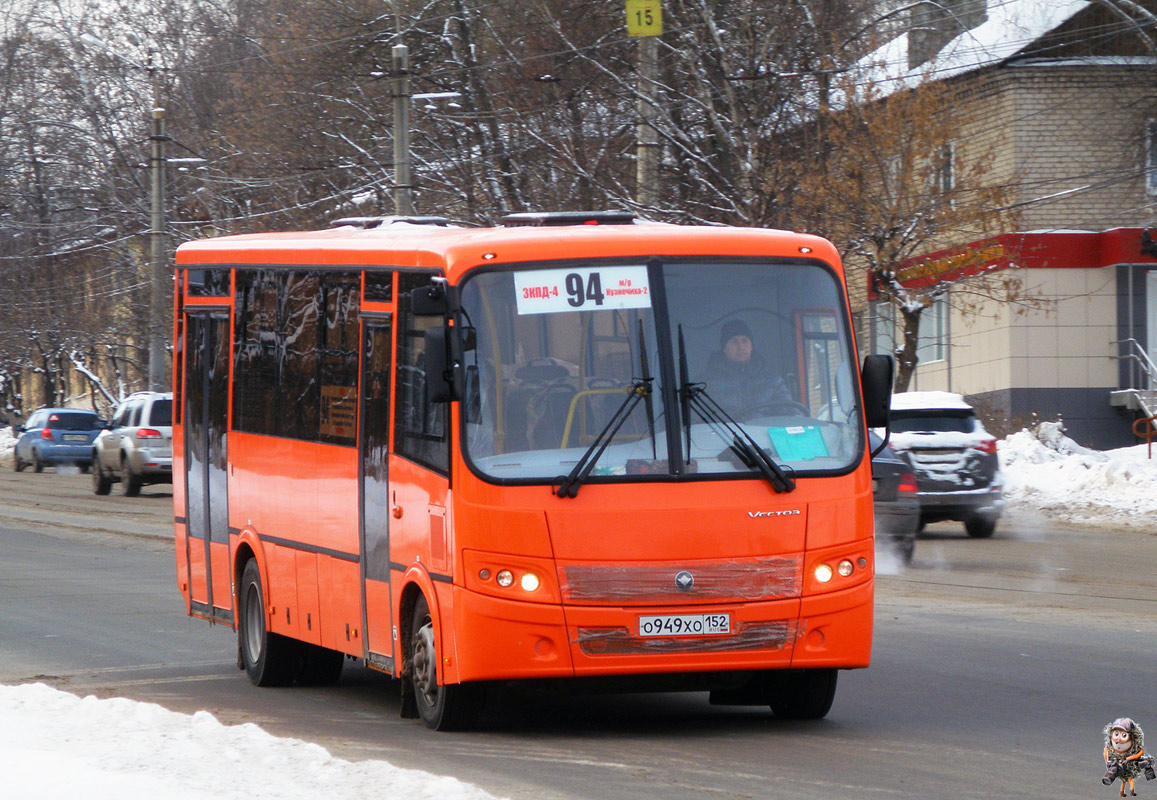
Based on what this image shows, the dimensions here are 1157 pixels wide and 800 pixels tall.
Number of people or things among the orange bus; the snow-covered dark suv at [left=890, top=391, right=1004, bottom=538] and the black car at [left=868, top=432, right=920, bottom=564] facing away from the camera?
2

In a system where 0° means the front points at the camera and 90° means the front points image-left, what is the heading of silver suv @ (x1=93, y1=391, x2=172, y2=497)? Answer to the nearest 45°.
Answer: approximately 135°

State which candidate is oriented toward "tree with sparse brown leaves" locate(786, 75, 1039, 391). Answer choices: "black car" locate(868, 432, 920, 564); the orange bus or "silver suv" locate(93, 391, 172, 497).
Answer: the black car

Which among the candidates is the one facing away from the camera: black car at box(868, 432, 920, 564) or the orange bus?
the black car

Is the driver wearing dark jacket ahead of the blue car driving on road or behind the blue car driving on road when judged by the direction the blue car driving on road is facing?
behind

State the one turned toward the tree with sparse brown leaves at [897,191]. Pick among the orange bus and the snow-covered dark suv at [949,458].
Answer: the snow-covered dark suv

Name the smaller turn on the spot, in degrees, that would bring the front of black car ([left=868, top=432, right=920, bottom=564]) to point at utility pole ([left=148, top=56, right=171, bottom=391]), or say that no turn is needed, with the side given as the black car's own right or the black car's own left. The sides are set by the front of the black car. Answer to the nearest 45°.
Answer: approximately 45° to the black car's own left

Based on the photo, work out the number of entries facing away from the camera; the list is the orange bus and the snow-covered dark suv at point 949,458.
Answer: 1

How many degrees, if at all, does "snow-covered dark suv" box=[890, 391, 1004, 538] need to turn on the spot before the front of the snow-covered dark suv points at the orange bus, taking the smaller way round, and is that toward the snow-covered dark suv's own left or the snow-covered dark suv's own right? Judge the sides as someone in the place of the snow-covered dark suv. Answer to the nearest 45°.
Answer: approximately 180°

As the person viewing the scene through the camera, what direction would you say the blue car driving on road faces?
facing away from the viewer and to the left of the viewer

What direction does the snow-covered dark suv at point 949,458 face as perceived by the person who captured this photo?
facing away from the viewer

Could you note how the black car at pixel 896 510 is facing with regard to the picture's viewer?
facing away from the viewer

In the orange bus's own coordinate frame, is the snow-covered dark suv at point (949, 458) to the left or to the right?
on its left

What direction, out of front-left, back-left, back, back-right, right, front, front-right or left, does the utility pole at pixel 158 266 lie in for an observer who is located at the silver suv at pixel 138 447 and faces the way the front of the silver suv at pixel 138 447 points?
front-right

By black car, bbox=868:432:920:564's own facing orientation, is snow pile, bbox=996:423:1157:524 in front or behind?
in front
